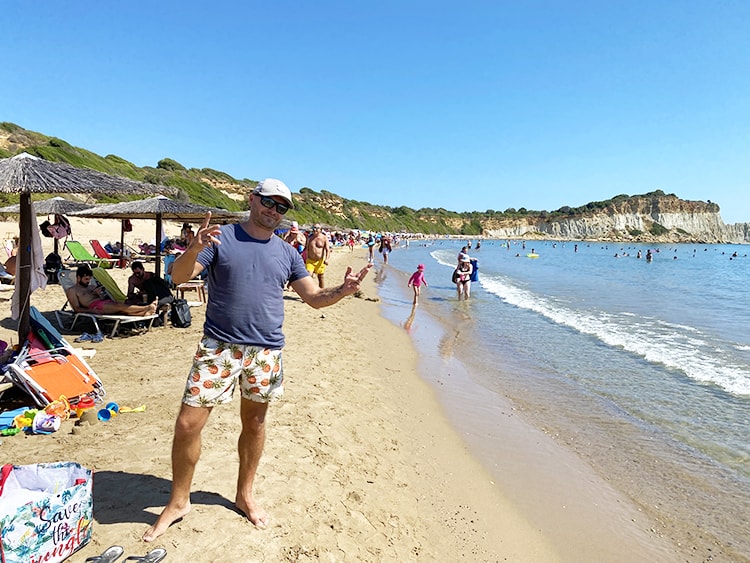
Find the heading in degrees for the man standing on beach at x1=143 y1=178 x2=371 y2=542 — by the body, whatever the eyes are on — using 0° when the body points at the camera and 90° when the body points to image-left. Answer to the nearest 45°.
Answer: approximately 0°

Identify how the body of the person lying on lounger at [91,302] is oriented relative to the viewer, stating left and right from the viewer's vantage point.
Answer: facing to the right of the viewer

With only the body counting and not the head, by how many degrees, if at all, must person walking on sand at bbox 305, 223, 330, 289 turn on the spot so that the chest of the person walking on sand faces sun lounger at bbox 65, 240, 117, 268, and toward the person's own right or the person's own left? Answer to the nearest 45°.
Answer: approximately 135° to the person's own right

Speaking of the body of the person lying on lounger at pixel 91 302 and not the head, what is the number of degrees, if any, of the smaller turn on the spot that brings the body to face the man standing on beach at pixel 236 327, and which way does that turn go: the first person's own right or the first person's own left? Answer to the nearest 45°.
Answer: approximately 90° to the first person's own right

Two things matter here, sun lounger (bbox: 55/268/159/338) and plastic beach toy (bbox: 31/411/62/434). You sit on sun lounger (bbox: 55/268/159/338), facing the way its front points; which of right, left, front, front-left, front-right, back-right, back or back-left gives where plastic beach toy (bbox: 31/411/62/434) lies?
right

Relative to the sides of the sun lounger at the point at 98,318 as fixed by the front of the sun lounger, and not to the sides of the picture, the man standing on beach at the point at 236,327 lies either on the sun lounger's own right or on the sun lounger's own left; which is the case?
on the sun lounger's own right

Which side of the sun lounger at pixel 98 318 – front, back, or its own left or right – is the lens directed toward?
right

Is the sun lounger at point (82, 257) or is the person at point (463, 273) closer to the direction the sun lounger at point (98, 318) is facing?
the person

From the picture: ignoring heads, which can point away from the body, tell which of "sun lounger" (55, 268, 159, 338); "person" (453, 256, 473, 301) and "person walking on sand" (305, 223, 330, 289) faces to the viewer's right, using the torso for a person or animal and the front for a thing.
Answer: the sun lounger

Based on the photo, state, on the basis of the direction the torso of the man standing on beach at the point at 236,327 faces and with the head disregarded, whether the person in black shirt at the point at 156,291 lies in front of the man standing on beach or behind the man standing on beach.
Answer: behind

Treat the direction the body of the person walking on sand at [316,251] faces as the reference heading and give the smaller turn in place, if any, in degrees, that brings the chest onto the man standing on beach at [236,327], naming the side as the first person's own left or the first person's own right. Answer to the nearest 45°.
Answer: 0° — they already face them

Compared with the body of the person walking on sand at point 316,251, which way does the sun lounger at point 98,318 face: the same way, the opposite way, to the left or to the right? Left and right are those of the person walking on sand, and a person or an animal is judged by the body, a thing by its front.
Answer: to the left

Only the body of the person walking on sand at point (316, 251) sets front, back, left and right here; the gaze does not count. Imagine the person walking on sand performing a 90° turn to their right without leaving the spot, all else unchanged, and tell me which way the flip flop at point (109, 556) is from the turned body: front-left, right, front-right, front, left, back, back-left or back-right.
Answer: left

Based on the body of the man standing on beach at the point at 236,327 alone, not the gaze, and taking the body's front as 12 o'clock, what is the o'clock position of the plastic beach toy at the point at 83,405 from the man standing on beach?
The plastic beach toy is roughly at 5 o'clock from the man standing on beach.

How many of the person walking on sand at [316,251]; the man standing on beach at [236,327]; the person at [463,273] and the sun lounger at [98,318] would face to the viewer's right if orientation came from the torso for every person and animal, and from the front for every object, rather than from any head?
1

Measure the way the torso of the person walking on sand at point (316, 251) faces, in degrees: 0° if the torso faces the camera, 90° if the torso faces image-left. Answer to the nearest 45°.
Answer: approximately 0°

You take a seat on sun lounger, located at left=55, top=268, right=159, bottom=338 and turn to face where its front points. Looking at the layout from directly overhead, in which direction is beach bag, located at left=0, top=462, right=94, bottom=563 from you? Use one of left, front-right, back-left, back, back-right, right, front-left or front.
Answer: right

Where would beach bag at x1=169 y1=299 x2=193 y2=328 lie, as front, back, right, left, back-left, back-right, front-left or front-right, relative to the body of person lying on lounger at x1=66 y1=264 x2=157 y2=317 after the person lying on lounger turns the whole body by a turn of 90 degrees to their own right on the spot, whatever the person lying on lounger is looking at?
left
